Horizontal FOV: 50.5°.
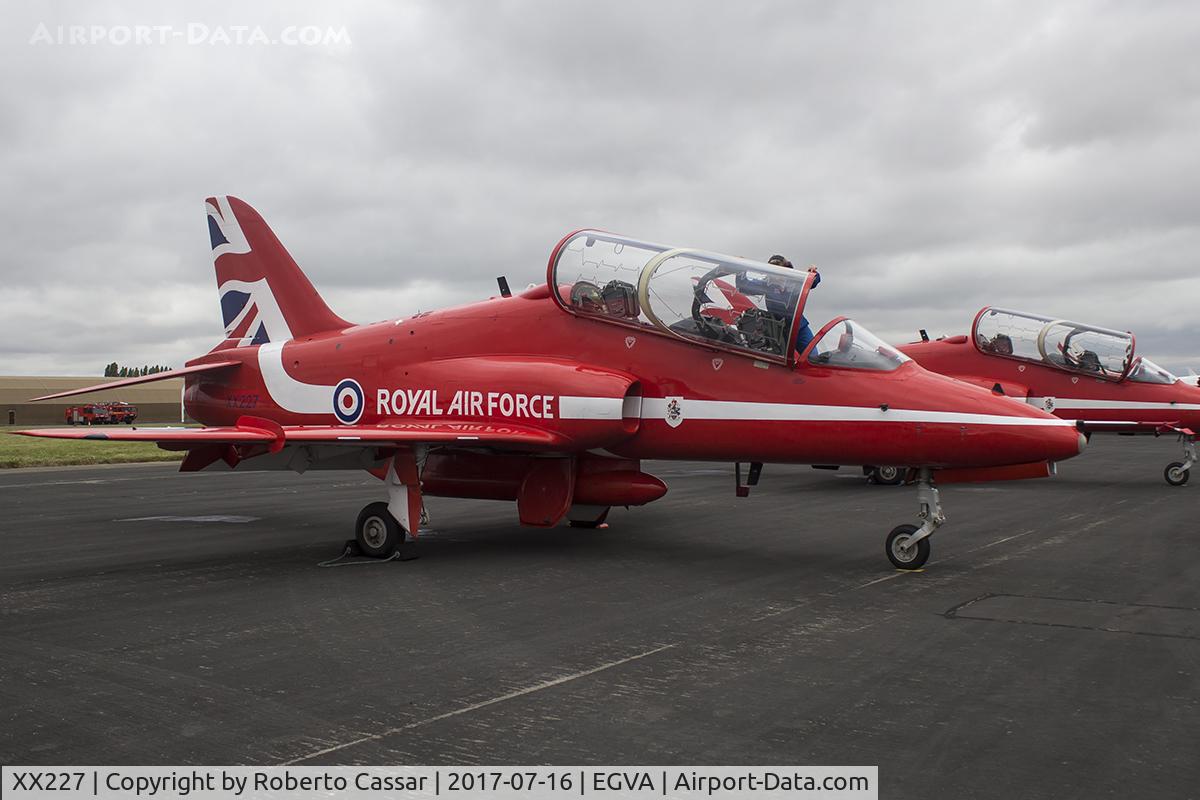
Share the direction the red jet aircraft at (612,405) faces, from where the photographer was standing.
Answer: facing the viewer and to the right of the viewer

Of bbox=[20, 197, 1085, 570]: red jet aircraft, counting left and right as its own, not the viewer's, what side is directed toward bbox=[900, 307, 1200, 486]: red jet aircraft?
left
